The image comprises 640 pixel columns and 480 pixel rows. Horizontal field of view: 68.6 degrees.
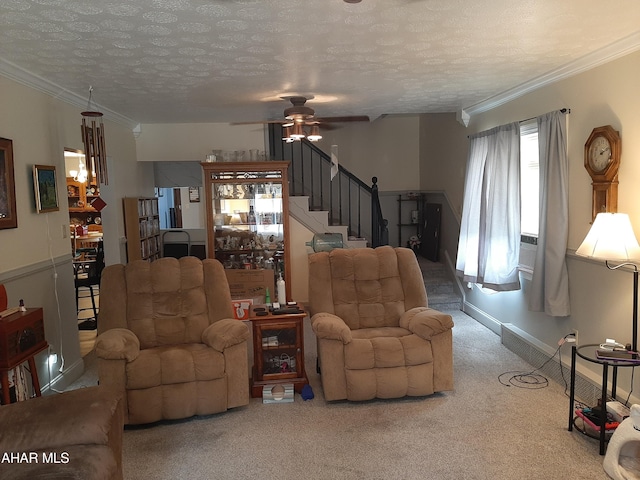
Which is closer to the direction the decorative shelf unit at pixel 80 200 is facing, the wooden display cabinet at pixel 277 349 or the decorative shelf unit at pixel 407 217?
the wooden display cabinet

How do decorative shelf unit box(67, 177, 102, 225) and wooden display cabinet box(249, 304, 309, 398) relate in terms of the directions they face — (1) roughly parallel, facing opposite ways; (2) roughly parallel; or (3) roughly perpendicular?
roughly parallel

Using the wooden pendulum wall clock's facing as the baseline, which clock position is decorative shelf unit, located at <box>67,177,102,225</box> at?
The decorative shelf unit is roughly at 2 o'clock from the wooden pendulum wall clock.

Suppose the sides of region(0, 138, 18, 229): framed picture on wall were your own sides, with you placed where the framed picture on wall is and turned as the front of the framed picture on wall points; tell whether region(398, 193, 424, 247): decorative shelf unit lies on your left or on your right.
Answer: on your left

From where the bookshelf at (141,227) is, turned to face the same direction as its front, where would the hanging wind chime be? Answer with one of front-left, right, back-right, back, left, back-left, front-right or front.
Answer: front-right

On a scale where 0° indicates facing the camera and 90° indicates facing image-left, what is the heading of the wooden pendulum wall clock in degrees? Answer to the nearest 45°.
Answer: approximately 45°

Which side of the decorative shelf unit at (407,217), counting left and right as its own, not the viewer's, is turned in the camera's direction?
front

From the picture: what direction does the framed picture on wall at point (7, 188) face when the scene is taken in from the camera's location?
facing the viewer and to the right of the viewer

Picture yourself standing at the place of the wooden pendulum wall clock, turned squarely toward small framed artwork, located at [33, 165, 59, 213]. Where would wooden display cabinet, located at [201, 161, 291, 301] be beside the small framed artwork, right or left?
right

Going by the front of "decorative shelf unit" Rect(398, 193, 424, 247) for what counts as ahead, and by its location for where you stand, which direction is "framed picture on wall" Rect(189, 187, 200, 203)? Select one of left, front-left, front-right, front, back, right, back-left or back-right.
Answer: right

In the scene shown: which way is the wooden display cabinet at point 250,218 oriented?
toward the camera

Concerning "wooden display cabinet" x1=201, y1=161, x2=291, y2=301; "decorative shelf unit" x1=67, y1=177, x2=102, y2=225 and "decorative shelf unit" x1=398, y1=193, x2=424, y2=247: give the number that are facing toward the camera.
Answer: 3

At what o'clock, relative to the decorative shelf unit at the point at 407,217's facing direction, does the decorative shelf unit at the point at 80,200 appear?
the decorative shelf unit at the point at 80,200 is roughly at 3 o'clock from the decorative shelf unit at the point at 407,217.

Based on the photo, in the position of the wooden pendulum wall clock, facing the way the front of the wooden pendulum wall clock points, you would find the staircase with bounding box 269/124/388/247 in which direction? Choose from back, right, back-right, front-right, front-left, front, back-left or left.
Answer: right

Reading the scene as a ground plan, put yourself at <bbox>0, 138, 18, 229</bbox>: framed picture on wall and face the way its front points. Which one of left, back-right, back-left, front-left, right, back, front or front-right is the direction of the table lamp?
front

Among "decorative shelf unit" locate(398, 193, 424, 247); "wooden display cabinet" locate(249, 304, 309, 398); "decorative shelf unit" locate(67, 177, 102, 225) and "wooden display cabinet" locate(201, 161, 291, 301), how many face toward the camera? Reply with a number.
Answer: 4

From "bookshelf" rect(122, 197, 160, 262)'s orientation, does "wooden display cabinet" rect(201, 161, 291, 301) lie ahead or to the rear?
ahead

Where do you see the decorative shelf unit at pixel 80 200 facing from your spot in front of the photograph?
facing the viewer

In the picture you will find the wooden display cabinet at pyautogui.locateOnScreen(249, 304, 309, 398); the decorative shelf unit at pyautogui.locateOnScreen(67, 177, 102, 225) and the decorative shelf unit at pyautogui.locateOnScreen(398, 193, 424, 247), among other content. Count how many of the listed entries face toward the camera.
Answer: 3
